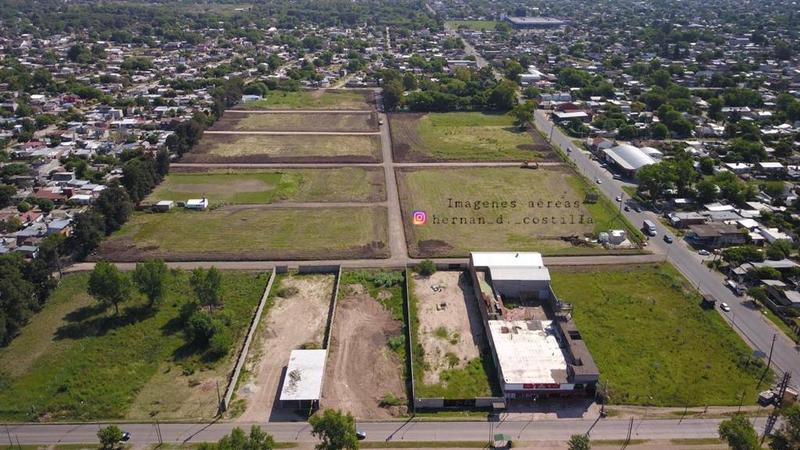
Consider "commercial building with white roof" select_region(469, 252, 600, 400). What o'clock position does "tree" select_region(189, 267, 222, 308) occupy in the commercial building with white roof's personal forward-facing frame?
The tree is roughly at 3 o'clock from the commercial building with white roof.

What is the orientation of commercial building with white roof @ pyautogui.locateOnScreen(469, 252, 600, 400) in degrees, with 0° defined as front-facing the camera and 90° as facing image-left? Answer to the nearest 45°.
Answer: approximately 0°

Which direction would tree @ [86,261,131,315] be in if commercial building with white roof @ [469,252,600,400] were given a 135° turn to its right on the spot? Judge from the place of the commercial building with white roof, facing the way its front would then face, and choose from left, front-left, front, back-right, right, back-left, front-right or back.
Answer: front-left

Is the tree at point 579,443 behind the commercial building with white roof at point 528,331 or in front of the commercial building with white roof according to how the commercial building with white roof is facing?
in front

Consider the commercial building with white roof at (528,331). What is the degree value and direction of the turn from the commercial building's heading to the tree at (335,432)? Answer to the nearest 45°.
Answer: approximately 45° to its right

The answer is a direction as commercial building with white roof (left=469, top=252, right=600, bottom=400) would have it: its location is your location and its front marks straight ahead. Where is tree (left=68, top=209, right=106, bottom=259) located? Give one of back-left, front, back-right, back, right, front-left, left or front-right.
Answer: right

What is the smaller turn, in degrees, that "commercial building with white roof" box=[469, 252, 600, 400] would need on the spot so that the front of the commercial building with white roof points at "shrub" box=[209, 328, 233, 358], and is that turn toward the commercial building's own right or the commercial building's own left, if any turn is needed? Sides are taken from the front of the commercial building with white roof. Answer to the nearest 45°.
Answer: approximately 90° to the commercial building's own right

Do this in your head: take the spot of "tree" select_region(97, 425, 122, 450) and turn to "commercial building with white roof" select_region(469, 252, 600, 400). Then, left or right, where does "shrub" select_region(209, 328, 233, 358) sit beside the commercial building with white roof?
left

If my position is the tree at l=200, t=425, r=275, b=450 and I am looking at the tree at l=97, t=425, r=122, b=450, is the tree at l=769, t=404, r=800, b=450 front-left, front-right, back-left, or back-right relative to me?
back-right

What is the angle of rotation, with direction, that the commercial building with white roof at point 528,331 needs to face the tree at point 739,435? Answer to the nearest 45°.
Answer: approximately 45° to its left

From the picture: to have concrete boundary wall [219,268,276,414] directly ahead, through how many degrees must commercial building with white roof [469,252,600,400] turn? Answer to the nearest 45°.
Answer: approximately 90° to its right

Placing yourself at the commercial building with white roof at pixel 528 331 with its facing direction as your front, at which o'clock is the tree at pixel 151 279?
The tree is roughly at 3 o'clock from the commercial building with white roof.

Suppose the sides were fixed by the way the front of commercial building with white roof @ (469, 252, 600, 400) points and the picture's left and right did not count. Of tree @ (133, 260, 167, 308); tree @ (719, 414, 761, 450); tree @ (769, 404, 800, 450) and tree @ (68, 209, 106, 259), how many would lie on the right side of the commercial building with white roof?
2

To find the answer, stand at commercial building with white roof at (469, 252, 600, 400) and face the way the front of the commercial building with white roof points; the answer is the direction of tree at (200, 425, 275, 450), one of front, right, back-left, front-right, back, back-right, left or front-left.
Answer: front-right
